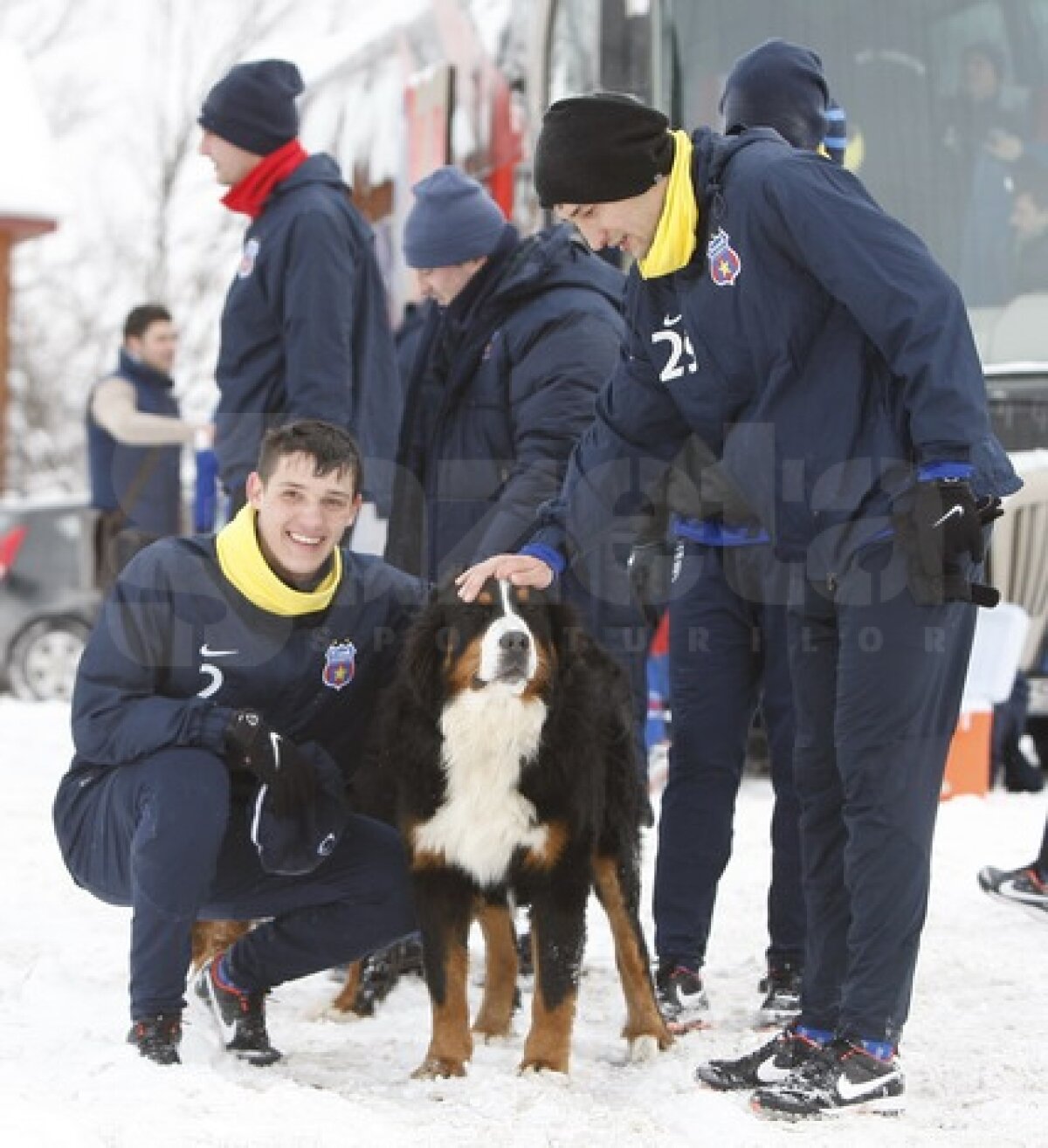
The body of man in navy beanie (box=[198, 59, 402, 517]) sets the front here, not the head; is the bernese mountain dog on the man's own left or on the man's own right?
on the man's own left

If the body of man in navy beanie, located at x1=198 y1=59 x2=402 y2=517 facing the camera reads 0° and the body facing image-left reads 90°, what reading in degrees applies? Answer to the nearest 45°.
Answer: approximately 90°

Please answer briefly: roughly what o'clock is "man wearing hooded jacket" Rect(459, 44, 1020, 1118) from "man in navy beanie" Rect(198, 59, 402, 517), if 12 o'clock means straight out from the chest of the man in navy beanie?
The man wearing hooded jacket is roughly at 8 o'clock from the man in navy beanie.

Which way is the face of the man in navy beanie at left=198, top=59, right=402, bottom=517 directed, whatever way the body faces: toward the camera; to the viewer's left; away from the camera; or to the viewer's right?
to the viewer's left

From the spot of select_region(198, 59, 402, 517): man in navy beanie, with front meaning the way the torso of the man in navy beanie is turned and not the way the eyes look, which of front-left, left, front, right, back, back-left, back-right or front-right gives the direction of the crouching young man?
left
